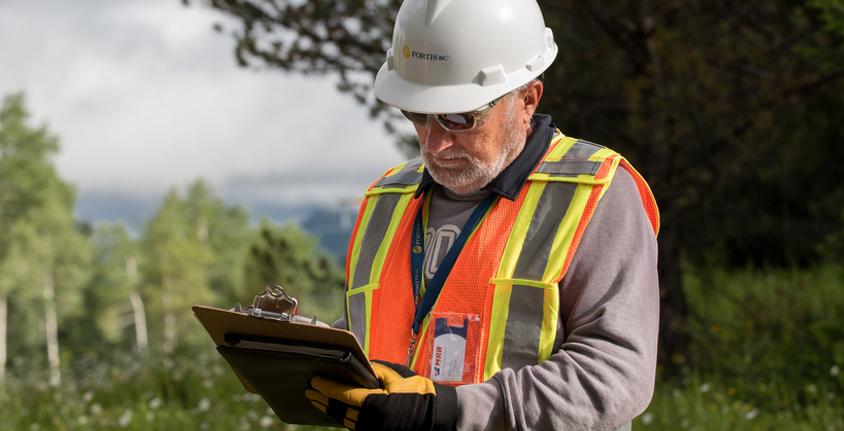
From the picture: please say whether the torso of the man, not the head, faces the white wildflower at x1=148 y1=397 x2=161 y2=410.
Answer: no

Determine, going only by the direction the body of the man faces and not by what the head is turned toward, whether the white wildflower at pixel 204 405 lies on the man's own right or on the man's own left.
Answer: on the man's own right

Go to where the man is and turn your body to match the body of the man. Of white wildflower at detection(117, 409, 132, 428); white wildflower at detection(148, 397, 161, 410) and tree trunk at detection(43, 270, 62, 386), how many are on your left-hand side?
0

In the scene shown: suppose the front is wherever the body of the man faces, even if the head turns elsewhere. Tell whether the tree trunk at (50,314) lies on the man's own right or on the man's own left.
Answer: on the man's own right

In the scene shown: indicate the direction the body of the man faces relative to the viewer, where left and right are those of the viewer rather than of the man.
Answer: facing the viewer and to the left of the viewer

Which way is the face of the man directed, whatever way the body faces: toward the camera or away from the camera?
toward the camera

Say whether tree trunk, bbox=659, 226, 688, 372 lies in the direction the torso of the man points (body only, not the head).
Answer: no
